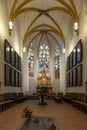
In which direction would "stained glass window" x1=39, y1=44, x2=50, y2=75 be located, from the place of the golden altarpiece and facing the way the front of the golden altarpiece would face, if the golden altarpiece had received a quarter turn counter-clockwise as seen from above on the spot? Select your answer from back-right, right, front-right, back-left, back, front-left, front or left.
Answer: left

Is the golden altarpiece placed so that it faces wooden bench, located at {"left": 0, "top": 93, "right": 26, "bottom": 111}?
yes

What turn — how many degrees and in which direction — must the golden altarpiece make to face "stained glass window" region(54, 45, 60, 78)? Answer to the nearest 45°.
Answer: approximately 135° to its left

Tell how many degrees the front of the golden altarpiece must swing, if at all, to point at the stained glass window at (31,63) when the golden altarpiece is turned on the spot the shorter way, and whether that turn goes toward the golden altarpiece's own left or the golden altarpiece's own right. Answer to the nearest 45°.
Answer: approximately 135° to the golden altarpiece's own right

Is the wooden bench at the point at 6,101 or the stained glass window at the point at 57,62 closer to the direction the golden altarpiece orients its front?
the wooden bench

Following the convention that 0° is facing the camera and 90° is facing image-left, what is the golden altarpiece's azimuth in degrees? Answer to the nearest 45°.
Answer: approximately 0°
